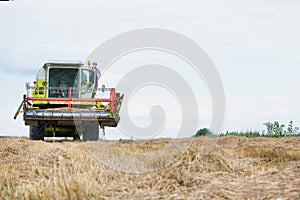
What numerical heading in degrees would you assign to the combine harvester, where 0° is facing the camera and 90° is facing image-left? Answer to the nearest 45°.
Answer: approximately 0°
